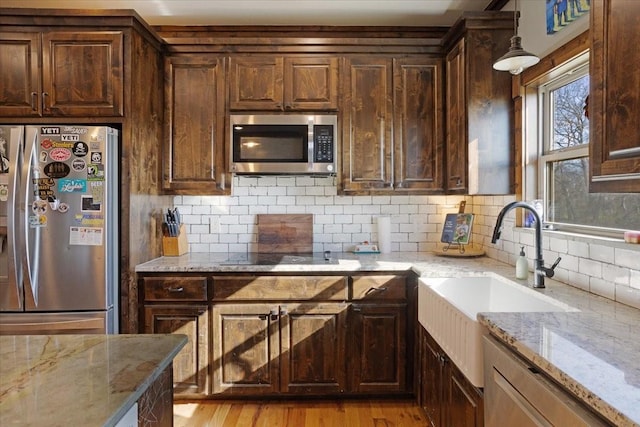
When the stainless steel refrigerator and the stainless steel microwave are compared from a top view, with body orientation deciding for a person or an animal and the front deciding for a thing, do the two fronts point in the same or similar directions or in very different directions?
same or similar directions

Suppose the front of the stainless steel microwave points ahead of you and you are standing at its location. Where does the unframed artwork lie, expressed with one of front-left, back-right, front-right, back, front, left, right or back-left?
front-left

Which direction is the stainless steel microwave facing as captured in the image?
toward the camera

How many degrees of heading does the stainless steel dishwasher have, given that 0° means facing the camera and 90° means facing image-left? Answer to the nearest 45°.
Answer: approximately 45°

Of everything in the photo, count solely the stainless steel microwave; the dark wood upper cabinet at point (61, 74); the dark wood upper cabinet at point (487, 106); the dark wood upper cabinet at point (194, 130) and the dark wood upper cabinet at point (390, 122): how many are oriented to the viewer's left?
1

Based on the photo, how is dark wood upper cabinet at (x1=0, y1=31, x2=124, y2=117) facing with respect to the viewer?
toward the camera

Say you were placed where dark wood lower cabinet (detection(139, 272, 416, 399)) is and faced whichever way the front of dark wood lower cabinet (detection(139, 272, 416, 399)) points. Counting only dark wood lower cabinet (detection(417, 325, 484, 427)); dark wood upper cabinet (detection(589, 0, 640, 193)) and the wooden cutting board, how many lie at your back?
1

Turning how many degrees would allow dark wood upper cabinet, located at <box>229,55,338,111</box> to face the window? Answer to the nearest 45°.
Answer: approximately 45° to its left

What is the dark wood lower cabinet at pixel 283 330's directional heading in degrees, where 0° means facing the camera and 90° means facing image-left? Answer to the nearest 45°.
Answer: approximately 0°

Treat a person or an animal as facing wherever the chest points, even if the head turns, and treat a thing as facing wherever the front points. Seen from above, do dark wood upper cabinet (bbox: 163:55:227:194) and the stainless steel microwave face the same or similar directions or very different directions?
same or similar directions

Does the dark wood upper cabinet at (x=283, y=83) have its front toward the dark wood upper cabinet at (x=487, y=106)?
no

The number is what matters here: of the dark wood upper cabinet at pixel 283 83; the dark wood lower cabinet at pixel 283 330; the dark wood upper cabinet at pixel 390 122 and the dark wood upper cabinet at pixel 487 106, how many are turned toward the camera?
3
